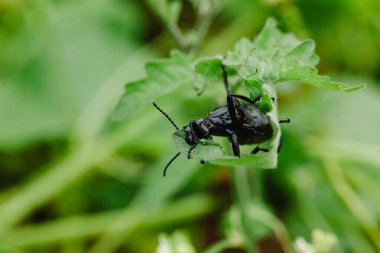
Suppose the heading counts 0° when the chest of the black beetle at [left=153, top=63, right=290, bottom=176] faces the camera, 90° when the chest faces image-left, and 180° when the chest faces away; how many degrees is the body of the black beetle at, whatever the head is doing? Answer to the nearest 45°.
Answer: approximately 90°
